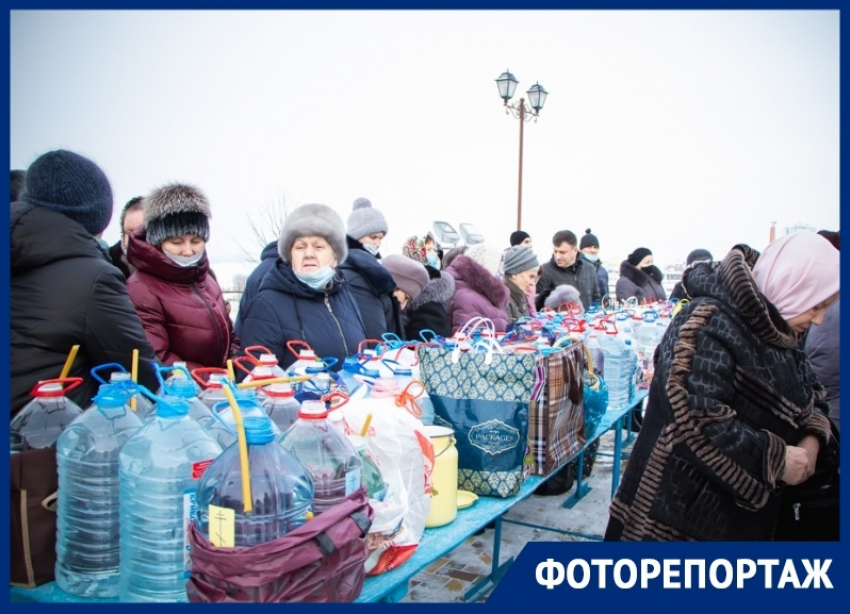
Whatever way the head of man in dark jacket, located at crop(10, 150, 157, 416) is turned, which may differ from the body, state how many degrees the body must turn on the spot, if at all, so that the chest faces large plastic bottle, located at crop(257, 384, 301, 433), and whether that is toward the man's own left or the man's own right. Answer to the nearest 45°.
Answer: approximately 90° to the man's own right

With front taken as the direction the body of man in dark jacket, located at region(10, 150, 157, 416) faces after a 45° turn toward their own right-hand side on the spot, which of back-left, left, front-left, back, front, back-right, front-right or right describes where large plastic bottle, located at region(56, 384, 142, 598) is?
right

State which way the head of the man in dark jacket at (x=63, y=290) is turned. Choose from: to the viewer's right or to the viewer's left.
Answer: to the viewer's right

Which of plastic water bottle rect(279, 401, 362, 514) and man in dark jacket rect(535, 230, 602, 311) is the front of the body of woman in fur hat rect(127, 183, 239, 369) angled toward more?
the plastic water bottle

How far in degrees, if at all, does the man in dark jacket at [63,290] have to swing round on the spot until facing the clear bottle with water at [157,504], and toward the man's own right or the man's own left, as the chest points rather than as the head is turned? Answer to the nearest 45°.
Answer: approximately 135° to the man's own right

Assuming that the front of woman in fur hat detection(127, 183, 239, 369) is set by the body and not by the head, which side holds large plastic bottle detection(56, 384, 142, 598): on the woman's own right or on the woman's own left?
on the woman's own right

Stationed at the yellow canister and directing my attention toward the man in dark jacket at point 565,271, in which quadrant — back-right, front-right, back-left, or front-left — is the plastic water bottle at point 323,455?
back-left

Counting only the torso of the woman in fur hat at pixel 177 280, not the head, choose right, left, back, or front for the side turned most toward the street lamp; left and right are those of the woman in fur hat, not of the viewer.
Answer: left

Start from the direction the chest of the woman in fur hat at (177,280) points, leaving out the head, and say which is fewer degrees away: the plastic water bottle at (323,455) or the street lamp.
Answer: the plastic water bottle

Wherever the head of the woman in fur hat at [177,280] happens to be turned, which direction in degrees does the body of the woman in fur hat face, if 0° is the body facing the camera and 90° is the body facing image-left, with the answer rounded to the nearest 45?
approximately 315°

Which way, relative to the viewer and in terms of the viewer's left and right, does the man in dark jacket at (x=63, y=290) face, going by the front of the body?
facing away from the viewer and to the right of the viewer

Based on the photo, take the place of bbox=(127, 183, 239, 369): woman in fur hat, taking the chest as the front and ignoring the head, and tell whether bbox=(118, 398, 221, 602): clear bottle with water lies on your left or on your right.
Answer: on your right

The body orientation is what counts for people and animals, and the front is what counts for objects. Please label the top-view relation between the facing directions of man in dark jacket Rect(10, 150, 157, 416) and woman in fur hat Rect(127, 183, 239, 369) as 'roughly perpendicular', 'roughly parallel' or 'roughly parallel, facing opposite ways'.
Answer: roughly perpendicular
